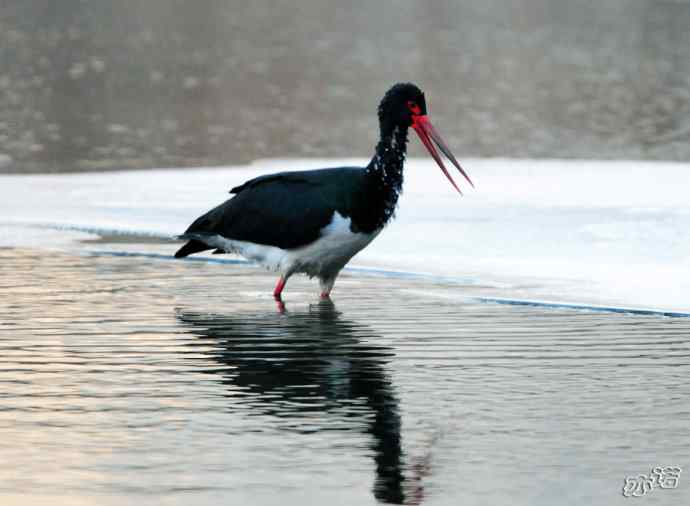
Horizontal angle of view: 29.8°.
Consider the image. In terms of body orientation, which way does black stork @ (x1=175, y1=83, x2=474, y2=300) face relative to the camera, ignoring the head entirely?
to the viewer's right
